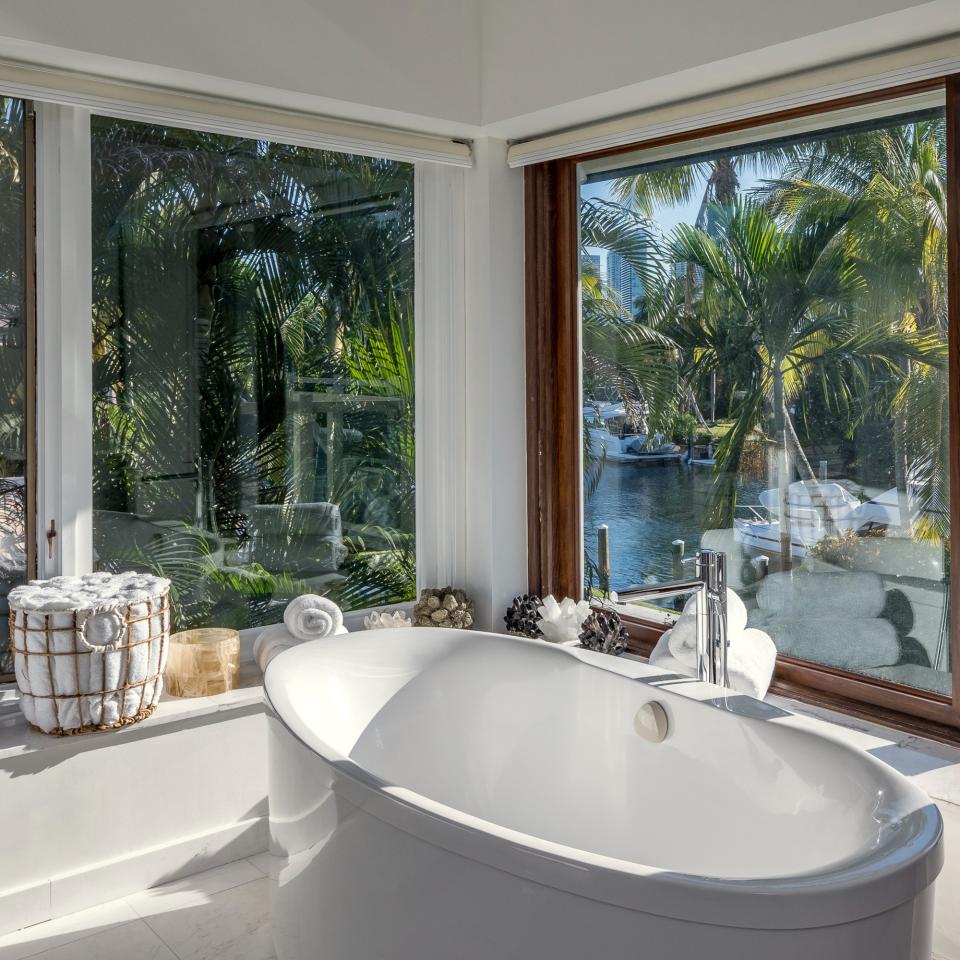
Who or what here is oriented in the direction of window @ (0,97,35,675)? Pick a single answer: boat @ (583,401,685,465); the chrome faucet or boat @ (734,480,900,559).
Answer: the chrome faucet

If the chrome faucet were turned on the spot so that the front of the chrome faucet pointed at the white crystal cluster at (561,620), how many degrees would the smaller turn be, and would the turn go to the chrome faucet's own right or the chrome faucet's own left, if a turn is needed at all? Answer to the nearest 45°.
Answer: approximately 45° to the chrome faucet's own right

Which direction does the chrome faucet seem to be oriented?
to the viewer's left
